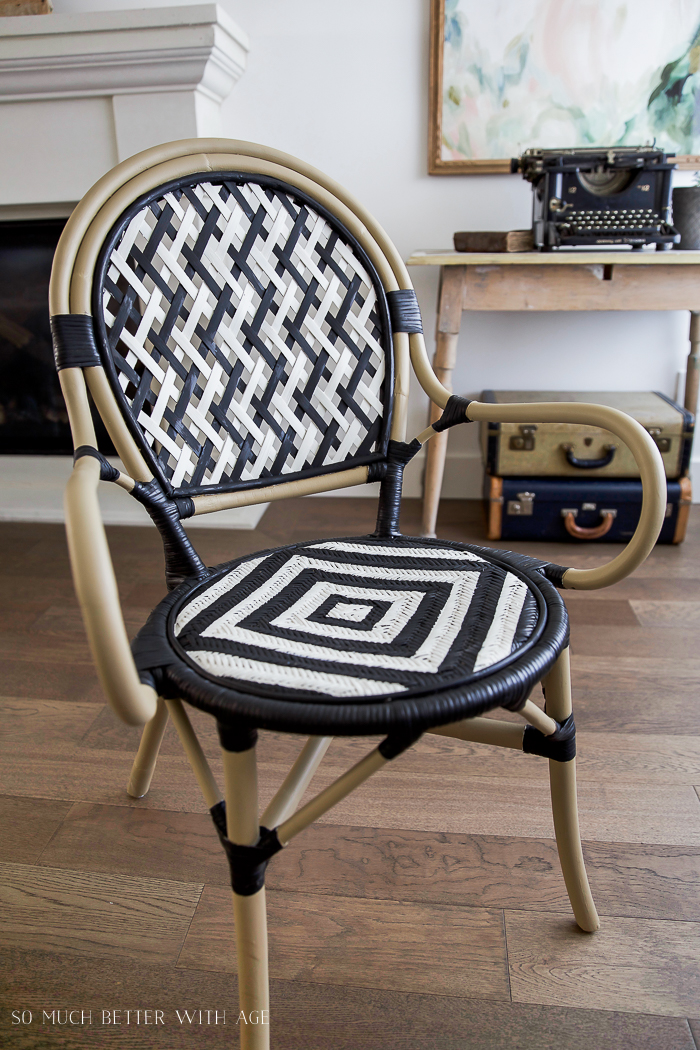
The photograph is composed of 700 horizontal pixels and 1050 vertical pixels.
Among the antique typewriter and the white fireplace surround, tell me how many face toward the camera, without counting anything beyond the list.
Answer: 2

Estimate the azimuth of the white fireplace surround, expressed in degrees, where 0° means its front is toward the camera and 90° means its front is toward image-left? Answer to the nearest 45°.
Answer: approximately 0°

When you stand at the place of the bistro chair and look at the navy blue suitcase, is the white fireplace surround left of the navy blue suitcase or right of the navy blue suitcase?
left

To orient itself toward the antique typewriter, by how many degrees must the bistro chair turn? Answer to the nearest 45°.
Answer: approximately 90° to its left

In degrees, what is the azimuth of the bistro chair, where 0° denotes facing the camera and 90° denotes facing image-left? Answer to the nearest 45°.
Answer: approximately 315°

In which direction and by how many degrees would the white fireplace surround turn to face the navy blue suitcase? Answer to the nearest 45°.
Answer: approximately 45° to its left

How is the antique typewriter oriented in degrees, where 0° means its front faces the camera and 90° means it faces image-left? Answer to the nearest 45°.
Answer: approximately 0°

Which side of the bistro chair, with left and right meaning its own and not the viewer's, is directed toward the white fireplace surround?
back

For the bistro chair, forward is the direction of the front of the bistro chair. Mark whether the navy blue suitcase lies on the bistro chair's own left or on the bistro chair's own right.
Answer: on the bistro chair's own left
